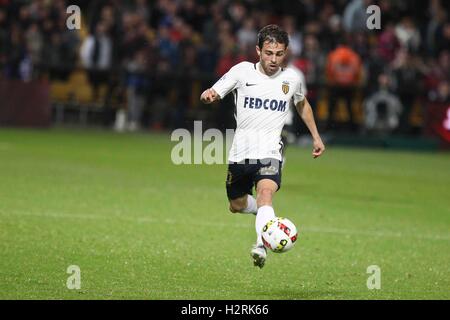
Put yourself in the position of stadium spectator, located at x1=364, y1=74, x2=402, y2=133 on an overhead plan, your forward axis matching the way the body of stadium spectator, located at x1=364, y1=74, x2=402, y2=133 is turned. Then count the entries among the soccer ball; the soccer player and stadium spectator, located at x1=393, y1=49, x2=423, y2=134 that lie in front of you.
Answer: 2

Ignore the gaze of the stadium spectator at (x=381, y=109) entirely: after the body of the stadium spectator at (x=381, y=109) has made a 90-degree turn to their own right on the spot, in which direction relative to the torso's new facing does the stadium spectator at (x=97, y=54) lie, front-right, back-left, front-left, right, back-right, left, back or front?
front

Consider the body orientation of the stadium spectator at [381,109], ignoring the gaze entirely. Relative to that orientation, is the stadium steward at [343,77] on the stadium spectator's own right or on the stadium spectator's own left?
on the stadium spectator's own right

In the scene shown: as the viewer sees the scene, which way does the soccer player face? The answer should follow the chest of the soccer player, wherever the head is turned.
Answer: toward the camera

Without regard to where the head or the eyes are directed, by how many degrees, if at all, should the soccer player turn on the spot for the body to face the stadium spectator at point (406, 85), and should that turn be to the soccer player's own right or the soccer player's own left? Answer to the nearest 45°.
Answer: approximately 180°

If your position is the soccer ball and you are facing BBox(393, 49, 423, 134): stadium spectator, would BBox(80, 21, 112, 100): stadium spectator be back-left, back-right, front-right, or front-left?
front-left

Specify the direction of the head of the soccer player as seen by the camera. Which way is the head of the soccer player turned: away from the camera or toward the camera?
toward the camera

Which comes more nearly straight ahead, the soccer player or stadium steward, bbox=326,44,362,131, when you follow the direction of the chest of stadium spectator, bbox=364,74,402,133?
the soccer player

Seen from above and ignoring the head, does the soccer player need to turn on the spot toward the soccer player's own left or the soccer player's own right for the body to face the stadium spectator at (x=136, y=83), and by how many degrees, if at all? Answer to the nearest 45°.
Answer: approximately 180°

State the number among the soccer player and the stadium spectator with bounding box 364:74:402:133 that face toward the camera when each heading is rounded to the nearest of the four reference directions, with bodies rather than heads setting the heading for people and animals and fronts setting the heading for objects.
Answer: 2

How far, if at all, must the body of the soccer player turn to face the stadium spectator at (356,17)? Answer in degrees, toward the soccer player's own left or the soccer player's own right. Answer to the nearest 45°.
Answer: approximately 180°

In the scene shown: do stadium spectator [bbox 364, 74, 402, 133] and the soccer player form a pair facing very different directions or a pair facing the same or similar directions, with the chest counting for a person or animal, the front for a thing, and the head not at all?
same or similar directions

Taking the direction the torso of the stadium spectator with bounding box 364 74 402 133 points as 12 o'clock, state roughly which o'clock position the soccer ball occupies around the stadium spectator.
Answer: The soccer ball is roughly at 12 o'clock from the stadium spectator.

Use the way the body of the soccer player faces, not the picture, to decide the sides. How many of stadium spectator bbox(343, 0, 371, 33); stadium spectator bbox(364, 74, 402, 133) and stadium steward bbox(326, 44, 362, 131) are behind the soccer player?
3

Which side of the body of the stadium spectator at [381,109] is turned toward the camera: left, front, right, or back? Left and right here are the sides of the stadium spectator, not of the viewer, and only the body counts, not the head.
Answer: front
